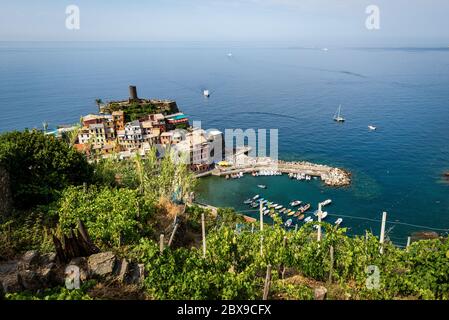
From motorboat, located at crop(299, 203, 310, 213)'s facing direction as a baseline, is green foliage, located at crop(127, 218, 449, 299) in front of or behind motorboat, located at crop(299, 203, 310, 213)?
behind

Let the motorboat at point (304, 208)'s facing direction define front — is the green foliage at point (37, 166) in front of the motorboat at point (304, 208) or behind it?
behind

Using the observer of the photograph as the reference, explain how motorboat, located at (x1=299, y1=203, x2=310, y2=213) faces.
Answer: facing away from the viewer and to the right of the viewer

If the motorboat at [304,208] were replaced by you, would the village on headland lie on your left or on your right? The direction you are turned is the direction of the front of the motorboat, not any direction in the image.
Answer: on your left

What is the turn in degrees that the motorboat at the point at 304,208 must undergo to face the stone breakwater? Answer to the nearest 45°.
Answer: approximately 45° to its left

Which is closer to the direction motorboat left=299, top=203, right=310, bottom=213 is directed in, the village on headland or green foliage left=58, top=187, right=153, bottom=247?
the village on headland

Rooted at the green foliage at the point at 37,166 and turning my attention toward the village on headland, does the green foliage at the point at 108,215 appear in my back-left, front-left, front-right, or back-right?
back-right
